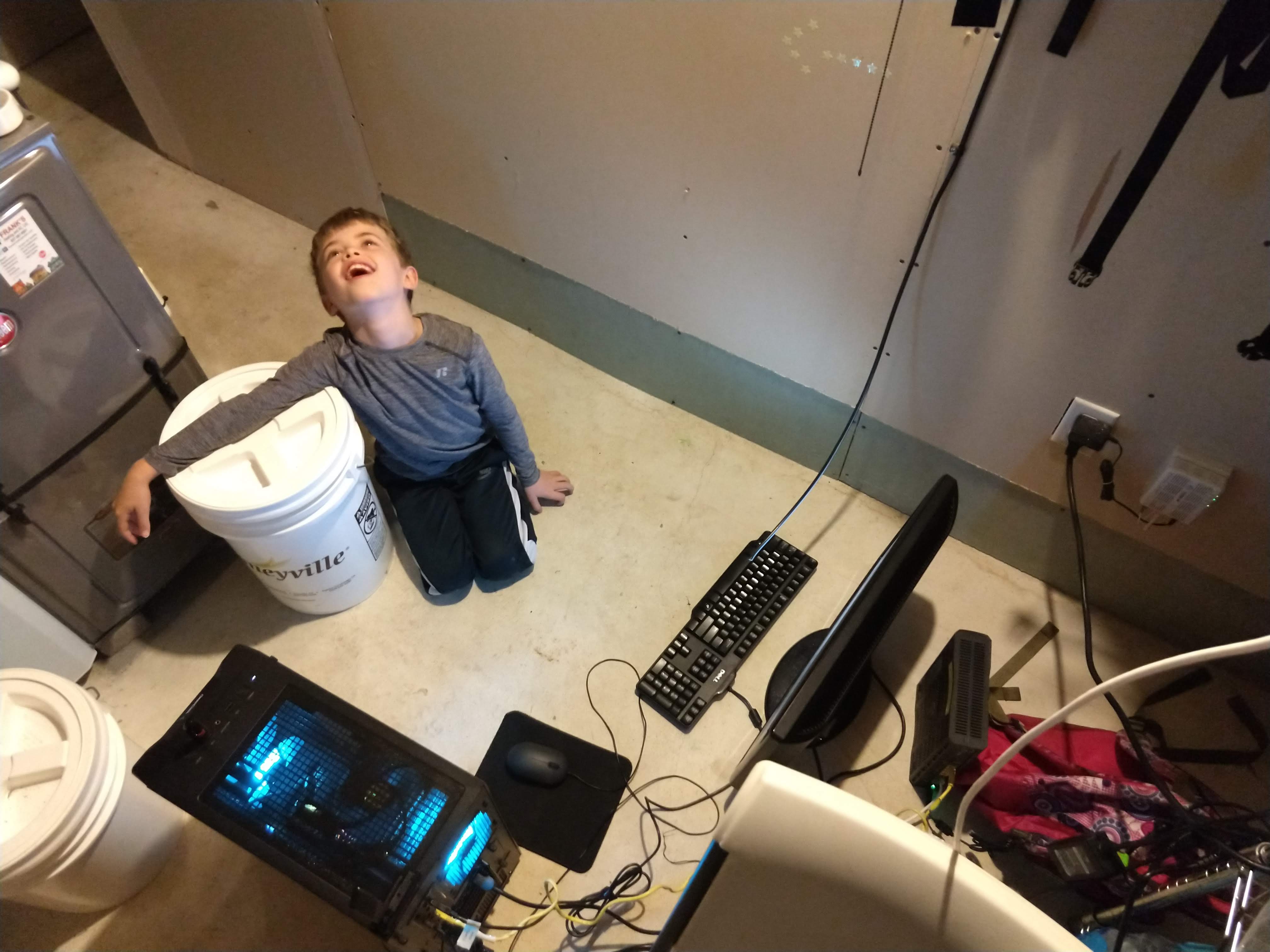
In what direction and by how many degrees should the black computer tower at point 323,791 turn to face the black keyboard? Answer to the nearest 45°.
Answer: approximately 135° to its right

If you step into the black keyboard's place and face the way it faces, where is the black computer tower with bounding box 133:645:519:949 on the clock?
The black computer tower is roughly at 9 o'clock from the black keyboard.

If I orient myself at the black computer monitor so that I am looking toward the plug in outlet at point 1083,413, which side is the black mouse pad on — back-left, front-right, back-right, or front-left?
back-left

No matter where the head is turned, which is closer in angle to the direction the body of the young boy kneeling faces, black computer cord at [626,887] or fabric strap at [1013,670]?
the black computer cord

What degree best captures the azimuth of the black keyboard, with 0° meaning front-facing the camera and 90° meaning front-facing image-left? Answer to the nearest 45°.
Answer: approximately 135°

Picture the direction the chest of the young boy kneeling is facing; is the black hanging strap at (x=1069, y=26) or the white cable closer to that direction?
the white cable
